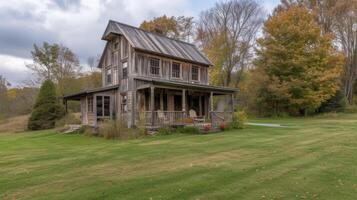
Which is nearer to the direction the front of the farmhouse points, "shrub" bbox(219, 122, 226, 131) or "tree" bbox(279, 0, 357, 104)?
the shrub

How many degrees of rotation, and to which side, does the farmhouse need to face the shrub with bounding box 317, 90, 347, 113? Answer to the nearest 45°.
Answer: approximately 90° to its left

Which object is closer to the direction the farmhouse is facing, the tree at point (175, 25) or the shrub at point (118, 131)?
the shrub

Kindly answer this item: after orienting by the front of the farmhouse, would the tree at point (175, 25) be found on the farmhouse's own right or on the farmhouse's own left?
on the farmhouse's own left

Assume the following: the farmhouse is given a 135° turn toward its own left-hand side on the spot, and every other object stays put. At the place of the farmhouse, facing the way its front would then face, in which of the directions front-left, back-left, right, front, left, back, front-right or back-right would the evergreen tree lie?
front-left

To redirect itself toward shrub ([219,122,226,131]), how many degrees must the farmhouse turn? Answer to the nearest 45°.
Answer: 0° — it already faces it

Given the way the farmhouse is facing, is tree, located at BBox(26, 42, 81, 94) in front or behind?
behind

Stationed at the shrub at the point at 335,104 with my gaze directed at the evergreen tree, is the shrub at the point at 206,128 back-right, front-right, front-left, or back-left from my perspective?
front-left

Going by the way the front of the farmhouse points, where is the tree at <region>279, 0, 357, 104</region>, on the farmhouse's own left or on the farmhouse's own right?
on the farmhouse's own left

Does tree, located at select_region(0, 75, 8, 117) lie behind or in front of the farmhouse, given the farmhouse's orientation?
behind

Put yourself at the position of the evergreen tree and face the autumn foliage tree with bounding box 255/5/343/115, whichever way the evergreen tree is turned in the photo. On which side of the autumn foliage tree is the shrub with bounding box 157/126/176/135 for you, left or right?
right

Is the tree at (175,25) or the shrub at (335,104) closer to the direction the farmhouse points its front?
the shrub

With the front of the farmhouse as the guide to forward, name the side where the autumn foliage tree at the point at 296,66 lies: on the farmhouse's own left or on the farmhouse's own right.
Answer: on the farmhouse's own left

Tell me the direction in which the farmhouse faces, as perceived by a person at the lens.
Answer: facing the viewer and to the right of the viewer

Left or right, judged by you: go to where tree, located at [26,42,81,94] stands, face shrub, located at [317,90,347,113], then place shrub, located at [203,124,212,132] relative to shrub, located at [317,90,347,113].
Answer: right
